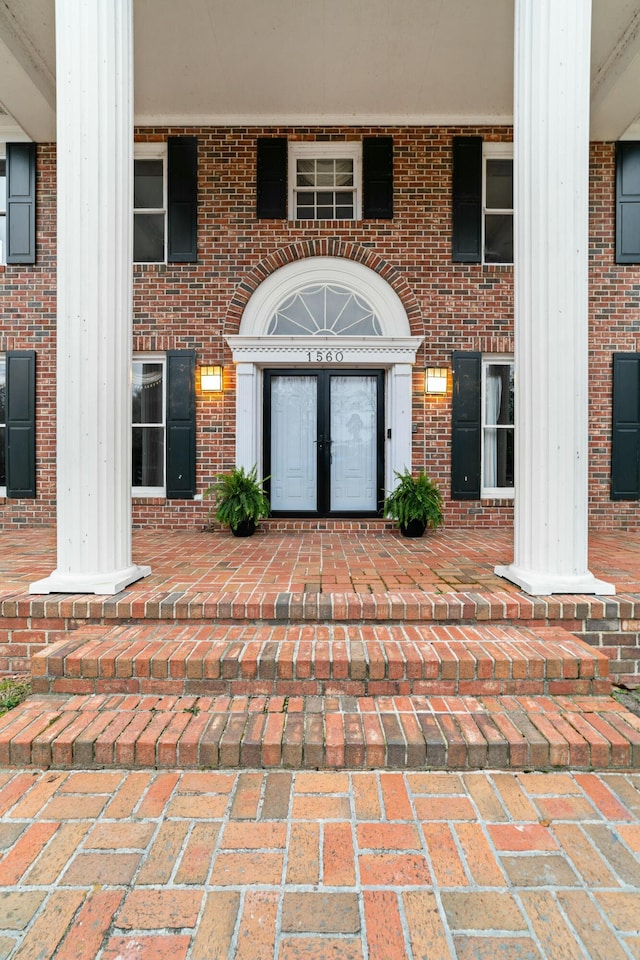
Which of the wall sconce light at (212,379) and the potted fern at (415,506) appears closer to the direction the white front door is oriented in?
the potted fern

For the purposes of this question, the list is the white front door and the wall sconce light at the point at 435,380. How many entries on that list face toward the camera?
2

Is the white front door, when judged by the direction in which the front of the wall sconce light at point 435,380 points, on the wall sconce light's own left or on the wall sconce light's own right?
on the wall sconce light's own right

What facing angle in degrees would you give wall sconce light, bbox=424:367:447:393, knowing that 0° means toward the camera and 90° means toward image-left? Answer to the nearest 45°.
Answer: approximately 0°

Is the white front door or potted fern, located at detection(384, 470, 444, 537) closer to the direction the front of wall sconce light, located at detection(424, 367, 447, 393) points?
the potted fern

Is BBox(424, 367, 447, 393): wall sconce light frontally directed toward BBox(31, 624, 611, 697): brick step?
yes
